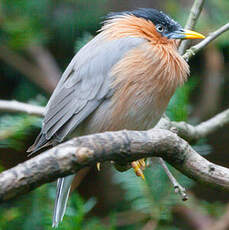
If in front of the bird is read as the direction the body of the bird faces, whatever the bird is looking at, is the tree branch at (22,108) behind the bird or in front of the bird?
behind

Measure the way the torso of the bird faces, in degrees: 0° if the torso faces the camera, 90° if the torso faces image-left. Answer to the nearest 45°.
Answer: approximately 270°

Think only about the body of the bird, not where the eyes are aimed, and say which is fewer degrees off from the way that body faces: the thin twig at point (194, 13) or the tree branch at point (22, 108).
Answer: the thin twig

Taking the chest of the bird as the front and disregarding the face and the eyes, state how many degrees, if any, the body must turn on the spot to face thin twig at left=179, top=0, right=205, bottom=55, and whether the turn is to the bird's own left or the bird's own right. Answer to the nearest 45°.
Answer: approximately 45° to the bird's own left
